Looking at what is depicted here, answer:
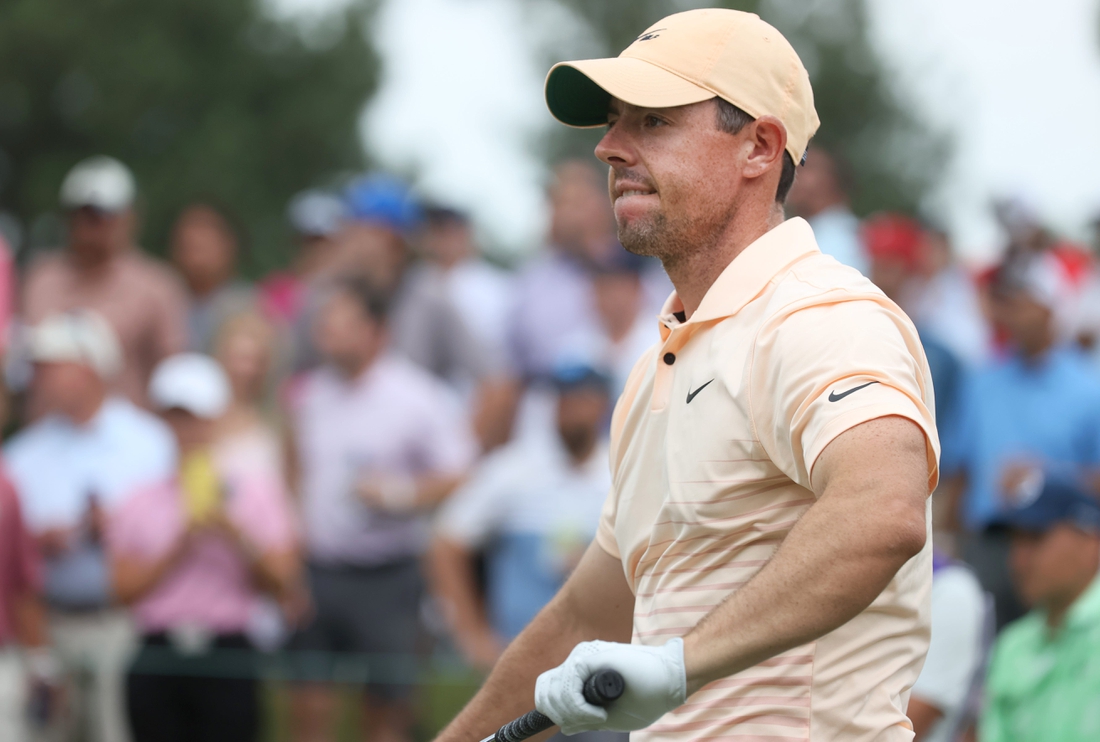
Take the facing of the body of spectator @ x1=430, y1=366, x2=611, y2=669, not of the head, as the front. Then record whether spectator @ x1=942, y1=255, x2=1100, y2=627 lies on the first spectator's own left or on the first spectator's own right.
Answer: on the first spectator's own left

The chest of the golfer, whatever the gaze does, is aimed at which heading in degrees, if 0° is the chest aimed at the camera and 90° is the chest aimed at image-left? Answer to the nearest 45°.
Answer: approximately 45°

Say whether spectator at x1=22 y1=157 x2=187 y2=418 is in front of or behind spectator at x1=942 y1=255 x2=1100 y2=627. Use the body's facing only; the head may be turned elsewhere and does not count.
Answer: in front

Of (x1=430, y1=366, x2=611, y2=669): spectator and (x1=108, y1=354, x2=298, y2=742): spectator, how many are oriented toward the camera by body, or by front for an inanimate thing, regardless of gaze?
2

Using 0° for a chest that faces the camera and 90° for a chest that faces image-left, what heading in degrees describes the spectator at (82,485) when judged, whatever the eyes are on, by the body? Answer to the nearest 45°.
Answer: approximately 45°

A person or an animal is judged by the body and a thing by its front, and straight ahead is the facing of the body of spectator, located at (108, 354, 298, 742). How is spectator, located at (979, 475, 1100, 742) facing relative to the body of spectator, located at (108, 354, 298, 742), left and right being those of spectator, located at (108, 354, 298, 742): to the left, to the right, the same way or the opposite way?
to the right

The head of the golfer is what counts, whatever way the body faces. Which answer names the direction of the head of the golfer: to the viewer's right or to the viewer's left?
to the viewer's left

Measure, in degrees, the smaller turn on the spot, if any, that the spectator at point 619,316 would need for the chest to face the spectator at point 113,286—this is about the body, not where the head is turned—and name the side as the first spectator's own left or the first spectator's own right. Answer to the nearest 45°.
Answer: approximately 90° to the first spectator's own right

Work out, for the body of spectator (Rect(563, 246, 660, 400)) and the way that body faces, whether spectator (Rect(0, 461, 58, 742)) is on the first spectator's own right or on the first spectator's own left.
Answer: on the first spectator's own right
